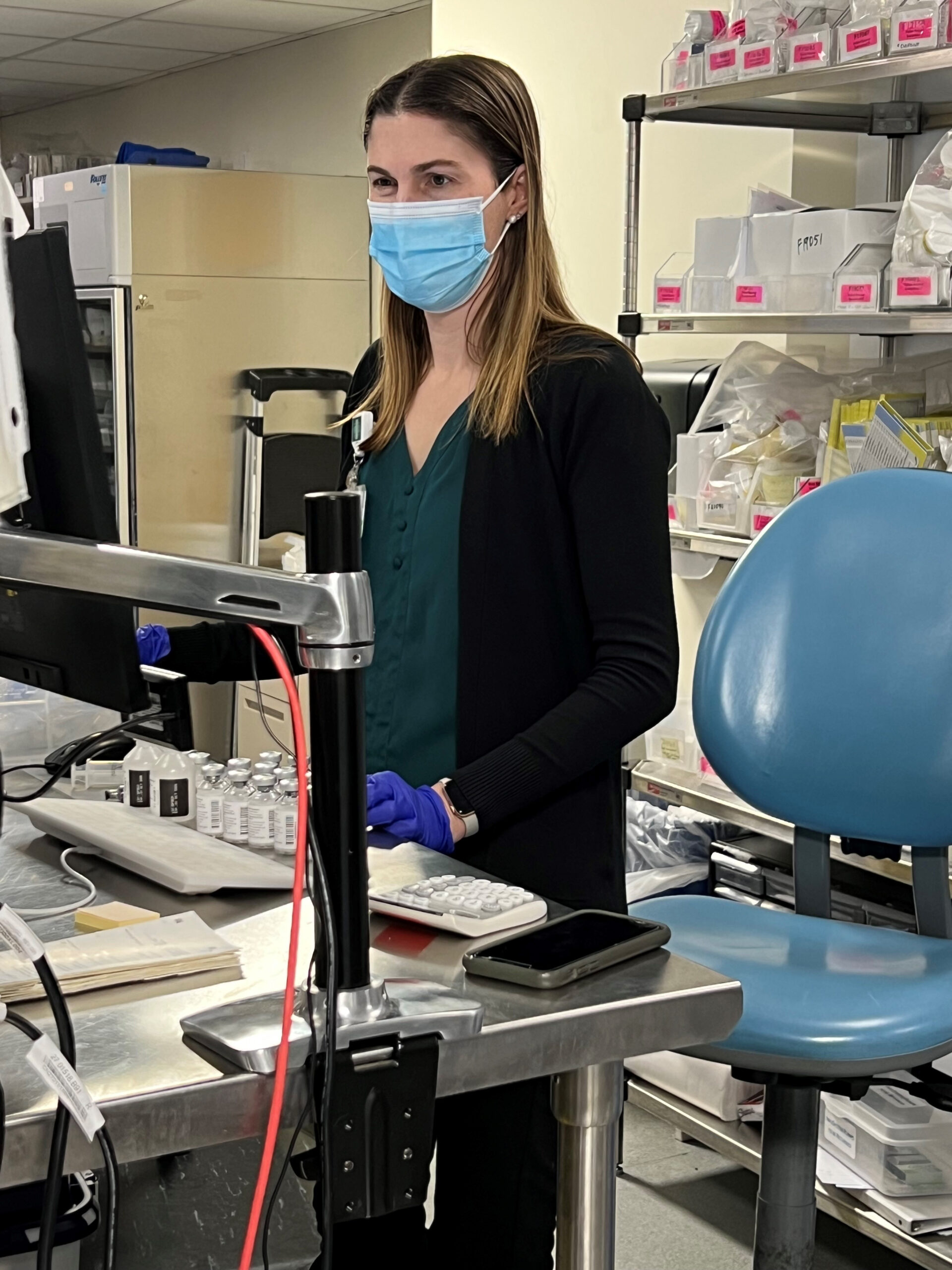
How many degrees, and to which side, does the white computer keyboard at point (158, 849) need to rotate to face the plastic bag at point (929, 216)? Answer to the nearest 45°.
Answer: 0° — it already faces it

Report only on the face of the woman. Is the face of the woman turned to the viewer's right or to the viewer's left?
to the viewer's left

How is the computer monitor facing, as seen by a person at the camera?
facing away from the viewer and to the right of the viewer

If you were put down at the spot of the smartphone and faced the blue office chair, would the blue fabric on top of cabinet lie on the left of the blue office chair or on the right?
left

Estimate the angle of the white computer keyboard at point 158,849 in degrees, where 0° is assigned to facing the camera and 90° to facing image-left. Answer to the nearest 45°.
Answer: approximately 225°
